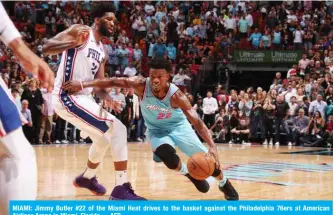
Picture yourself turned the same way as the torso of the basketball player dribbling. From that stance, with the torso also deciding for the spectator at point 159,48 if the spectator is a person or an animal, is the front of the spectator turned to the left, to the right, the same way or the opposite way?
the same way

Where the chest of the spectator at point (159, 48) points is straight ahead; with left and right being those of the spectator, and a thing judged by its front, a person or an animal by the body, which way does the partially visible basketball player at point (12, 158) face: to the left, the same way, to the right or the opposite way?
to the left

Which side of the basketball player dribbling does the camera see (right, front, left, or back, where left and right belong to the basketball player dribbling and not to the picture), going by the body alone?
front

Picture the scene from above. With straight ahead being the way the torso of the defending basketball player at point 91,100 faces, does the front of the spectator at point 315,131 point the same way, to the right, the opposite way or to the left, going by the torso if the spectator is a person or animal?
to the right

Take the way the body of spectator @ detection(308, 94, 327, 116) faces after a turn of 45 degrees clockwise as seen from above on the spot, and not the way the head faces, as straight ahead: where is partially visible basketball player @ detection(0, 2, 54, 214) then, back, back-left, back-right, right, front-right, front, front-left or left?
front-left

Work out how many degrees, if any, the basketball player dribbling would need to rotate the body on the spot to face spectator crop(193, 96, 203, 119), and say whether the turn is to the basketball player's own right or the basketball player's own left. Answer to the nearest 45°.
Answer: approximately 180°

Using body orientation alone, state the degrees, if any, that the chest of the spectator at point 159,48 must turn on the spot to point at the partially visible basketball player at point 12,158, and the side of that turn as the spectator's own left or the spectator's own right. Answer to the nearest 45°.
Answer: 0° — they already face them

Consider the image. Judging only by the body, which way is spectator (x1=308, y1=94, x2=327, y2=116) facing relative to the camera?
toward the camera

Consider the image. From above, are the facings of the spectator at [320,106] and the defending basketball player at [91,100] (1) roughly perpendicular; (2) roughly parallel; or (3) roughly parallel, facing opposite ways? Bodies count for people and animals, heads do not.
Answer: roughly perpendicular

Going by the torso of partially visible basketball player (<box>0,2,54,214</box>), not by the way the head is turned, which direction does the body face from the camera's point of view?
to the viewer's right
